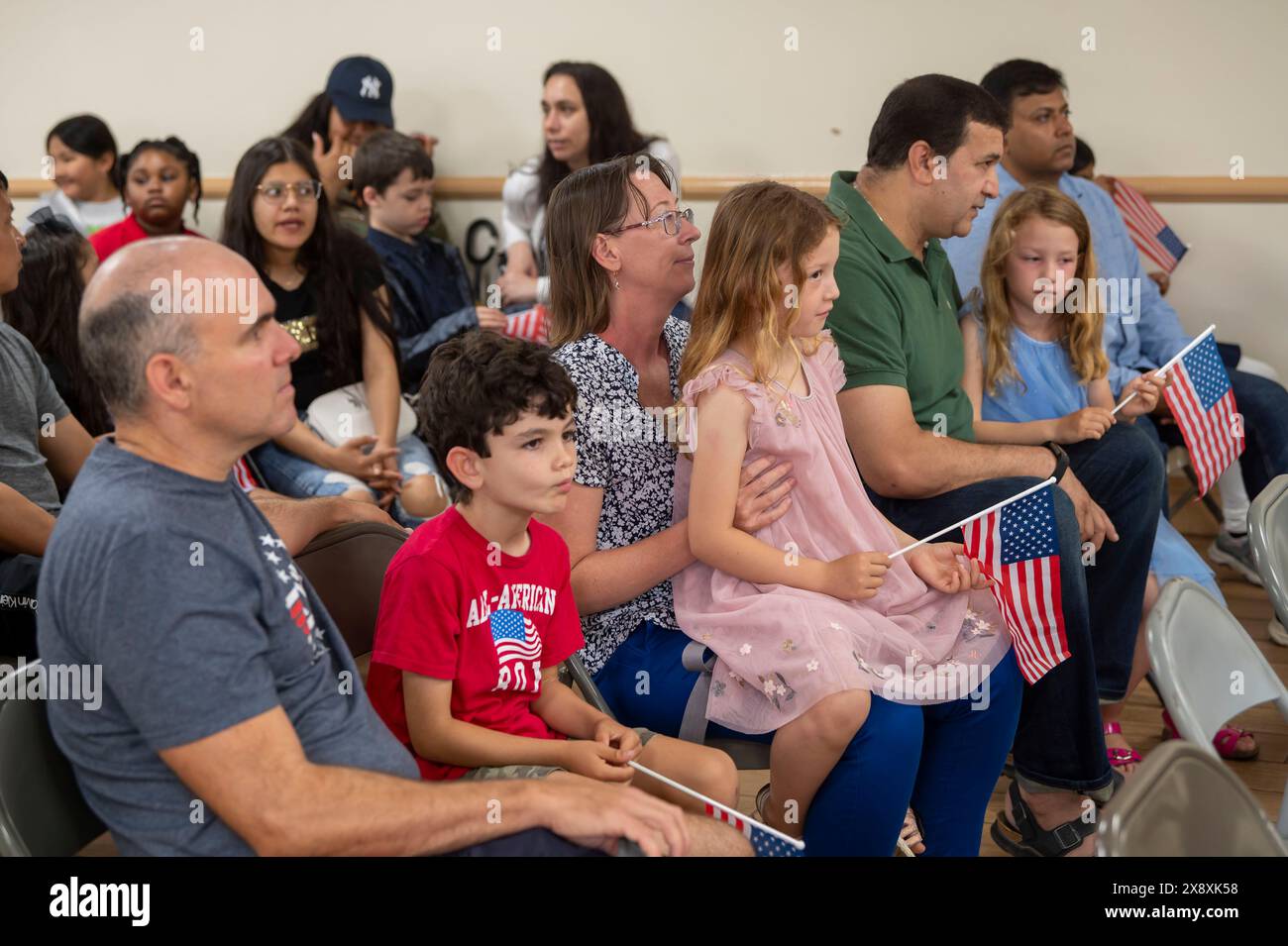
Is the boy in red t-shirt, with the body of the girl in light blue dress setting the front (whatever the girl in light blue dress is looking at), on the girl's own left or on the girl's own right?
on the girl's own right

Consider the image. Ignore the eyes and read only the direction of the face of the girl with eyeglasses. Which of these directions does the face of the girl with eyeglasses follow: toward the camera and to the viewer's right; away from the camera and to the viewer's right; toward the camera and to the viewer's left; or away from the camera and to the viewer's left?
toward the camera and to the viewer's right

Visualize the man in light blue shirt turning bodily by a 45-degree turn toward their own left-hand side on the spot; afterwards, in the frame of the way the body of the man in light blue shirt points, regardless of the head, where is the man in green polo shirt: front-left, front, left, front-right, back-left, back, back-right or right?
right

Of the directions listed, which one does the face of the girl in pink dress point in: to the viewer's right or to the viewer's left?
to the viewer's right

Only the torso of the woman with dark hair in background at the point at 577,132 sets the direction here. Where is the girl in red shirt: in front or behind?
in front

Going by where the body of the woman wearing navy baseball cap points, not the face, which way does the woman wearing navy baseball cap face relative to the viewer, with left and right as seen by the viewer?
facing the viewer and to the right of the viewer

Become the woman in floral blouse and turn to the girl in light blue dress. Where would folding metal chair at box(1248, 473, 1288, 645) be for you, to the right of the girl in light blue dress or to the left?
right

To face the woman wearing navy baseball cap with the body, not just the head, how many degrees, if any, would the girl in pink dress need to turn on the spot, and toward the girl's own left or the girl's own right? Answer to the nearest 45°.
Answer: approximately 180°
